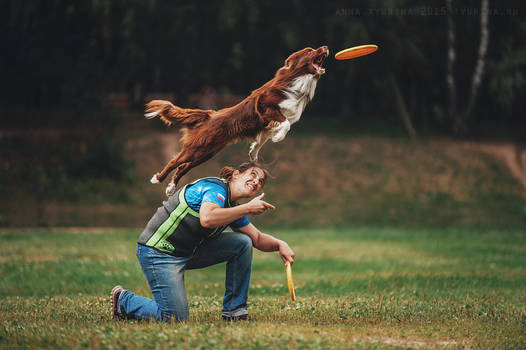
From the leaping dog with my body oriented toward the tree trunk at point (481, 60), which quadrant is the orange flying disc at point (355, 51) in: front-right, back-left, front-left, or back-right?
front-right

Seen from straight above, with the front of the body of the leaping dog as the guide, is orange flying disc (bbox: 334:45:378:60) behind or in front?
in front

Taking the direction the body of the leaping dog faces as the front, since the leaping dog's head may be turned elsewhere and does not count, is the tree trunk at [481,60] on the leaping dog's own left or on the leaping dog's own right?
on the leaping dog's own left

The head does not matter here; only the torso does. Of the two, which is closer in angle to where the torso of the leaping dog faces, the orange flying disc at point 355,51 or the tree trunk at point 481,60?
the orange flying disc

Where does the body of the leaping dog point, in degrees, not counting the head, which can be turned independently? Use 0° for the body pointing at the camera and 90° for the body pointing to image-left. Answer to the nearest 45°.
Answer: approximately 270°

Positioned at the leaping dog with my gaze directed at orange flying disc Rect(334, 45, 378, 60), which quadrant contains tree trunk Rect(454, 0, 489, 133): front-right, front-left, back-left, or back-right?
front-left
